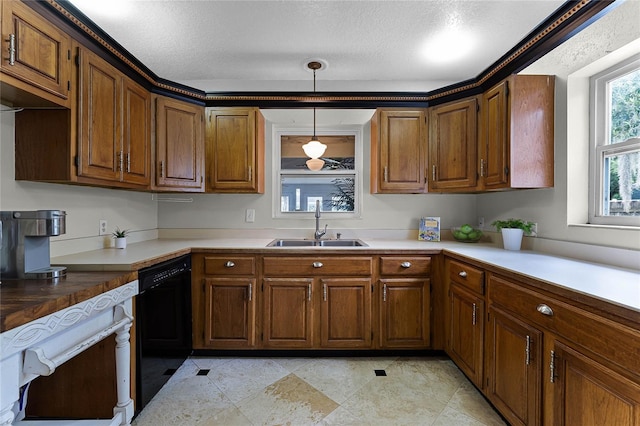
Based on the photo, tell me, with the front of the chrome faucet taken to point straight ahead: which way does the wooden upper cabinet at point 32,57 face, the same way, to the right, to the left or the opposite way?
to the left

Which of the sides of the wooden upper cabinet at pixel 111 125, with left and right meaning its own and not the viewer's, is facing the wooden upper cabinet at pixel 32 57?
right

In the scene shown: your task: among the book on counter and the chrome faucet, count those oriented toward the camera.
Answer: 2

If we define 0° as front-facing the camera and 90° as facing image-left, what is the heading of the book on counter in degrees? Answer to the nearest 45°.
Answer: approximately 0°

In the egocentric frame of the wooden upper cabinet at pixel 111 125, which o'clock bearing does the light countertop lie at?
The light countertop is roughly at 12 o'clock from the wooden upper cabinet.

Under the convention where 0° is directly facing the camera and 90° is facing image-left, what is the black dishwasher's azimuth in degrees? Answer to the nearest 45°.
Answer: approximately 315°

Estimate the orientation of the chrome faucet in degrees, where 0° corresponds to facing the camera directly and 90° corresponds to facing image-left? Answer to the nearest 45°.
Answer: approximately 0°

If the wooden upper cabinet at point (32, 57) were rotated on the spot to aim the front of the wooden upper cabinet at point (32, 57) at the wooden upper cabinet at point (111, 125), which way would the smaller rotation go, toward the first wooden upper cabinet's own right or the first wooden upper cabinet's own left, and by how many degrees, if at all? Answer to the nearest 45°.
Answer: approximately 90° to the first wooden upper cabinet's own left
